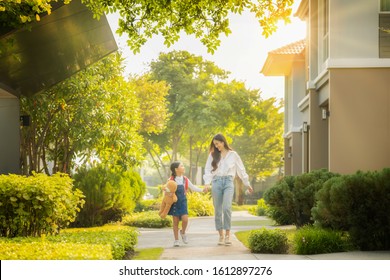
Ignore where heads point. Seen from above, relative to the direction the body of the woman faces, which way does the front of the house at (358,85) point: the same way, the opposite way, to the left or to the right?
to the right

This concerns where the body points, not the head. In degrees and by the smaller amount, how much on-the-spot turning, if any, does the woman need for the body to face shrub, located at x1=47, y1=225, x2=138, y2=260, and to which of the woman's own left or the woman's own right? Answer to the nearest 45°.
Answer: approximately 45° to the woman's own right

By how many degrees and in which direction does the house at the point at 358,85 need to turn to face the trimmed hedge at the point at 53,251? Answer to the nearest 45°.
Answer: approximately 45° to its left

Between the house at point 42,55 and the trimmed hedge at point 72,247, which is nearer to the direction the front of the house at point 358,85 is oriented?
the house

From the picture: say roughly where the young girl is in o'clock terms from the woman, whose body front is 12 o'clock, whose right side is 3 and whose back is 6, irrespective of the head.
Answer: The young girl is roughly at 4 o'clock from the woman.

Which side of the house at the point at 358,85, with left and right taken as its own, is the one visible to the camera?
left

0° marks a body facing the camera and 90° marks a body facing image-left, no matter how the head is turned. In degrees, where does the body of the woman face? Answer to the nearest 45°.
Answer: approximately 0°
